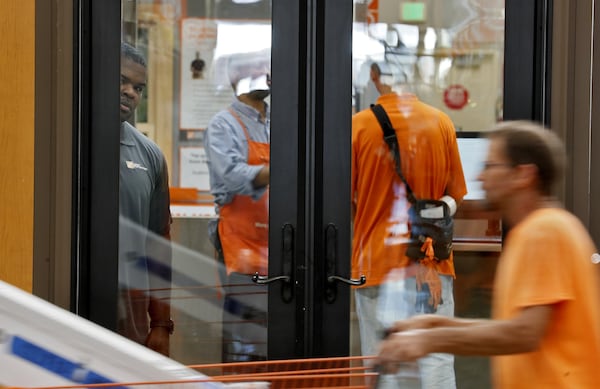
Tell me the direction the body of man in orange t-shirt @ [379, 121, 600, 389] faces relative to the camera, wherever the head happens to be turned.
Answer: to the viewer's left

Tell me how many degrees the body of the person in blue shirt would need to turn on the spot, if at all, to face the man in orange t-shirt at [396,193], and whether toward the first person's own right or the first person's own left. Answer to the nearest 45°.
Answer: approximately 45° to the first person's own left

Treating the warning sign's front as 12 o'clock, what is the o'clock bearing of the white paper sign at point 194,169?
The white paper sign is roughly at 3 o'clock from the warning sign.

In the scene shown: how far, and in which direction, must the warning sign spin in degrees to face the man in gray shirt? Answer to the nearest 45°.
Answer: approximately 90° to its right

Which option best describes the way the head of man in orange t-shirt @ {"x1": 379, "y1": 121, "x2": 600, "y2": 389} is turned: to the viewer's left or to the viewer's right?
to the viewer's left

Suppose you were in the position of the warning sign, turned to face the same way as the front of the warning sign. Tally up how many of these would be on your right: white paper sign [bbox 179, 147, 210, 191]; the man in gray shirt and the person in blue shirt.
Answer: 3

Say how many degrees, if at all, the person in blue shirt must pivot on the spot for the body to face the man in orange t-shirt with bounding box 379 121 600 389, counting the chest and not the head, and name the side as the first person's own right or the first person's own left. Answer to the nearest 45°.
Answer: approximately 45° to the first person's own right

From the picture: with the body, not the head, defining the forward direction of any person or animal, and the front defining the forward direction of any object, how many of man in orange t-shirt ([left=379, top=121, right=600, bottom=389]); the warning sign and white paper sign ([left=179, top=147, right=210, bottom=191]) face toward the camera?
2
